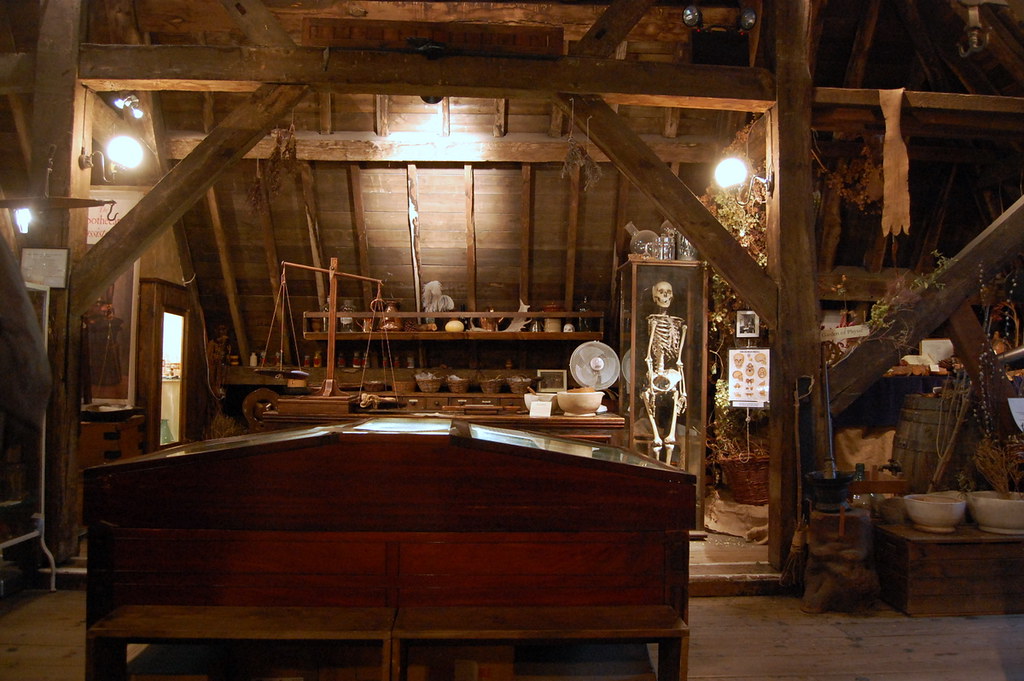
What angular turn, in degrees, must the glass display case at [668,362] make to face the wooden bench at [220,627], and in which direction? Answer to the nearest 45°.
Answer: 0° — it already faces it

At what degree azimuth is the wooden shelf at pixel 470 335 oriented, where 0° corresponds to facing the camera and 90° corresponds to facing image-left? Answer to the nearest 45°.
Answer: approximately 0°

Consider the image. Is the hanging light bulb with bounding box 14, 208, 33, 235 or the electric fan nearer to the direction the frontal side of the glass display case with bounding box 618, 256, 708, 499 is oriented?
the hanging light bulb

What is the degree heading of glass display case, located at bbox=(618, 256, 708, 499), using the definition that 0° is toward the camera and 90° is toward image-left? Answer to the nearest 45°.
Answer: approximately 0°
